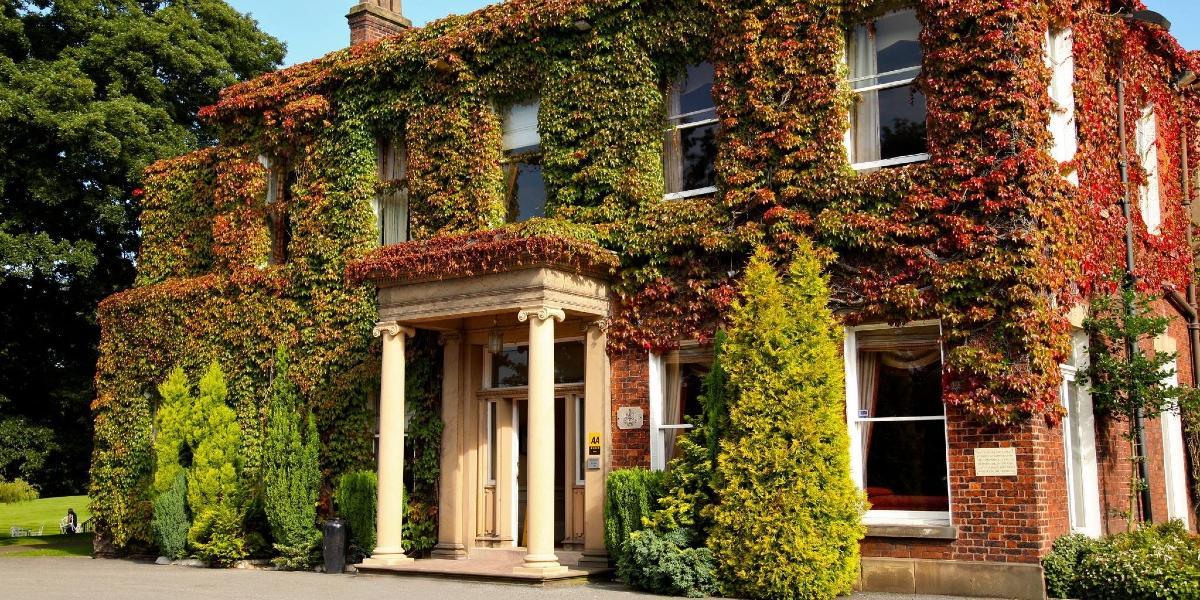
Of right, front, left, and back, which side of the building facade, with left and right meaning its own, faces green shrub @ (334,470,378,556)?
right

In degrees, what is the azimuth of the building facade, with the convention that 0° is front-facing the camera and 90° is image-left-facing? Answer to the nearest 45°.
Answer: approximately 45°

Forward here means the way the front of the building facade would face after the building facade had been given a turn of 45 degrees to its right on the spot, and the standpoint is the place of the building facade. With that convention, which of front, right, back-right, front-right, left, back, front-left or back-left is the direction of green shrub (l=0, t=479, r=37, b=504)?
front-right

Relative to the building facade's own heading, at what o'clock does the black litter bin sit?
The black litter bin is roughly at 2 o'clock from the building facade.

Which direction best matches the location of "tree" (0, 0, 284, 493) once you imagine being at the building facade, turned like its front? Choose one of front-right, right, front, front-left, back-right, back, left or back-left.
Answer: right

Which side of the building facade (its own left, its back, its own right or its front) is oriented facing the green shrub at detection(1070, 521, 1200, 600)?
left
